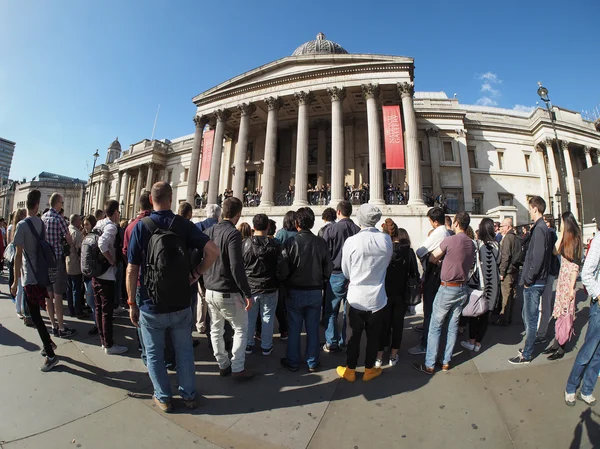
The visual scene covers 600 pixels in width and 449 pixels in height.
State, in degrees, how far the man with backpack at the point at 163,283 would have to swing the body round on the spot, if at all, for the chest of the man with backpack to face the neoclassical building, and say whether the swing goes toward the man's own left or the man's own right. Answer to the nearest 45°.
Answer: approximately 45° to the man's own right

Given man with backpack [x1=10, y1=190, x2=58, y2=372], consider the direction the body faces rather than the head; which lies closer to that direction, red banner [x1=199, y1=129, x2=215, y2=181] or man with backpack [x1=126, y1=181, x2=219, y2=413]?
the red banner

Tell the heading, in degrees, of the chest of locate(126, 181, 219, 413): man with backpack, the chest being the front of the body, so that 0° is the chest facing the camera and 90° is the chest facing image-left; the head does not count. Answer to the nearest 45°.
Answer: approximately 180°

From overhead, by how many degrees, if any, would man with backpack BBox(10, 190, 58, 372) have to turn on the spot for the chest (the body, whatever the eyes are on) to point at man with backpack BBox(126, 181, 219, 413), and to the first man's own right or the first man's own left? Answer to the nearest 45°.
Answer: approximately 135° to the first man's own right

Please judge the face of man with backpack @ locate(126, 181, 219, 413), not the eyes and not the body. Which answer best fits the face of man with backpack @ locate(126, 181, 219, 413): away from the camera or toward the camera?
away from the camera

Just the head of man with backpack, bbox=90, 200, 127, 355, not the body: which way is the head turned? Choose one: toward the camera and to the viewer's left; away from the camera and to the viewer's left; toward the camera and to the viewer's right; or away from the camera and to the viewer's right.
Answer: away from the camera and to the viewer's right

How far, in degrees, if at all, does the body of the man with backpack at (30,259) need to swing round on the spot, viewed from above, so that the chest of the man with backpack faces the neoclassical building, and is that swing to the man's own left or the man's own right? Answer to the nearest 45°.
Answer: approximately 45° to the man's own right

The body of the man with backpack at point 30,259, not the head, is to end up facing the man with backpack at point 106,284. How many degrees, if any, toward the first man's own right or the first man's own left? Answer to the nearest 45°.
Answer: approximately 90° to the first man's own right

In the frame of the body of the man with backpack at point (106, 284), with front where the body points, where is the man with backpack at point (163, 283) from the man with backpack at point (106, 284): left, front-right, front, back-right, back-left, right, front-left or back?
right
